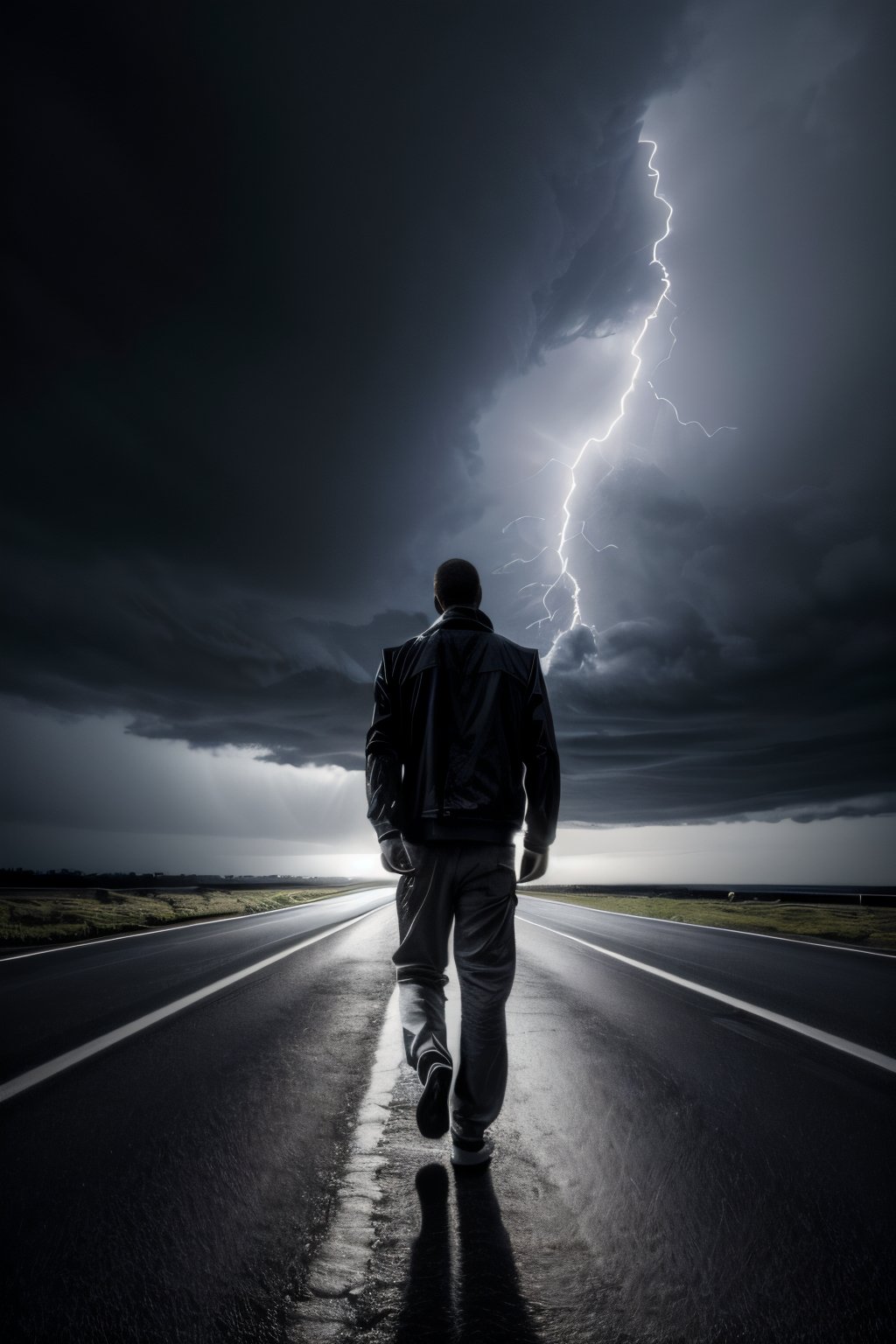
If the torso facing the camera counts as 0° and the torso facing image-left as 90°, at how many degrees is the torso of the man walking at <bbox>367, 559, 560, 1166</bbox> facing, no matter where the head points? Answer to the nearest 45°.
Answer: approximately 180°
